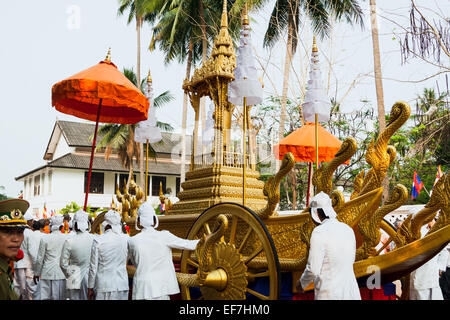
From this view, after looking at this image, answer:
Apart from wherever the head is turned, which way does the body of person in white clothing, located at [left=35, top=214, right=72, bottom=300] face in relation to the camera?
away from the camera

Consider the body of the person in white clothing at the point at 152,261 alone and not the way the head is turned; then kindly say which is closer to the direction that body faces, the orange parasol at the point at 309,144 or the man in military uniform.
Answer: the orange parasol

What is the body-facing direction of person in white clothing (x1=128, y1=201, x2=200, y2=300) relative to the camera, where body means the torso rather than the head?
away from the camera

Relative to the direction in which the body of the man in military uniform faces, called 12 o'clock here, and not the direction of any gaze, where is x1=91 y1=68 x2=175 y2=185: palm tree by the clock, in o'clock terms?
The palm tree is roughly at 8 o'clock from the man in military uniform.

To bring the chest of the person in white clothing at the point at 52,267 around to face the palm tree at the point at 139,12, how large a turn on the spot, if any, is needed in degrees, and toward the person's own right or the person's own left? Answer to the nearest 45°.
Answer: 0° — they already face it

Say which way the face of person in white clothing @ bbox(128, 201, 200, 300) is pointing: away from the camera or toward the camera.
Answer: away from the camera

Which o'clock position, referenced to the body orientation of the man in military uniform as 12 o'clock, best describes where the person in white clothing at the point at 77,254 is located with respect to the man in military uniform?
The person in white clothing is roughly at 8 o'clock from the man in military uniform.
